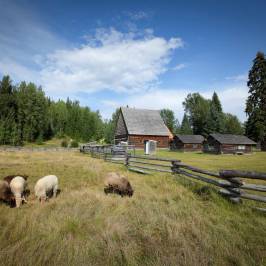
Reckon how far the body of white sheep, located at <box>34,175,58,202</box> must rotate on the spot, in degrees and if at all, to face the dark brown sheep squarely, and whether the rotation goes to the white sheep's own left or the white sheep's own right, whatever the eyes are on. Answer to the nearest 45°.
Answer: approximately 45° to the white sheep's own right

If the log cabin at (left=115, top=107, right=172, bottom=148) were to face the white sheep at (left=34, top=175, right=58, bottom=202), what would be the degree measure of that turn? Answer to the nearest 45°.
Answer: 0° — it already faces it

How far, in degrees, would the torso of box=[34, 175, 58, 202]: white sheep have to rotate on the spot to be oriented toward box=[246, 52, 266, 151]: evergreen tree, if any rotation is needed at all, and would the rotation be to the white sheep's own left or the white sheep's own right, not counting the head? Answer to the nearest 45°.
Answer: approximately 180°

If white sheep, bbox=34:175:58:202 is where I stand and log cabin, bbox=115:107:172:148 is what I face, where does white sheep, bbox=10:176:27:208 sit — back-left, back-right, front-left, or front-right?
back-left

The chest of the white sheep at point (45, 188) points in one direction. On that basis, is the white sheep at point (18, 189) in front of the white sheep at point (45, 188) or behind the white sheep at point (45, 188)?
in front

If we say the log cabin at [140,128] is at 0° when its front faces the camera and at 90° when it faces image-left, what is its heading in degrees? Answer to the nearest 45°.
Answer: approximately 0°

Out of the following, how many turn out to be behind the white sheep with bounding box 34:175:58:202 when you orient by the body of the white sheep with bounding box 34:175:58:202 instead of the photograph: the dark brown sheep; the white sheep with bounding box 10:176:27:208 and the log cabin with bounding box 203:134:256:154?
1

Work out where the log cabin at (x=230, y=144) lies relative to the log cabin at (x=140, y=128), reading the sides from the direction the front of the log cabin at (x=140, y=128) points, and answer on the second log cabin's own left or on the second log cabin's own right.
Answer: on the second log cabin's own left

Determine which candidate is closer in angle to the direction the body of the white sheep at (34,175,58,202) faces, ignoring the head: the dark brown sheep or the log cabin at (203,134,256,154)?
the dark brown sheep
